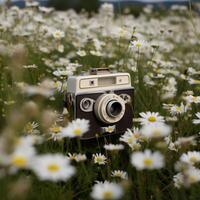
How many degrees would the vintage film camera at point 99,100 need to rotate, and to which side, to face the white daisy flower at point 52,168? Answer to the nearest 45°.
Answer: approximately 45° to its right

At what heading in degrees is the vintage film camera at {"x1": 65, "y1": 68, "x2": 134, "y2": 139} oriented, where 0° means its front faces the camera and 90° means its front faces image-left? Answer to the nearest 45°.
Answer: approximately 315°

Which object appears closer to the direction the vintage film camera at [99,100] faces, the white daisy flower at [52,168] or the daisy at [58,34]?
the white daisy flower
